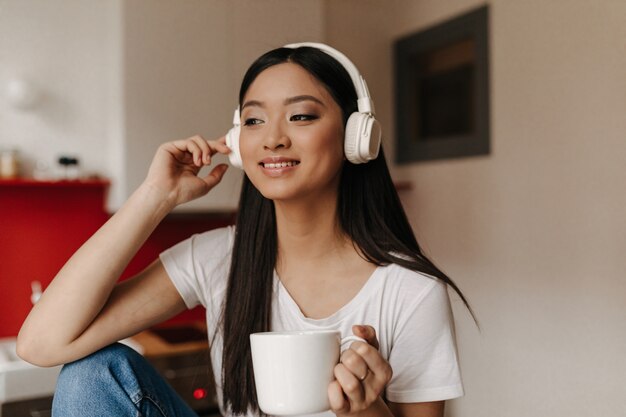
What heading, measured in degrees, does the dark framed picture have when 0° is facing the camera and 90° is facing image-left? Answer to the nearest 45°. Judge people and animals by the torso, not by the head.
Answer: approximately 45°

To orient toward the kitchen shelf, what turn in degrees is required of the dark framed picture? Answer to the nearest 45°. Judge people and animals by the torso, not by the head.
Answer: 0° — it already faces it

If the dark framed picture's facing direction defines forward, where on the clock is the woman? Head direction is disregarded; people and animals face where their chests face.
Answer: The woman is roughly at 11 o'clock from the dark framed picture.
